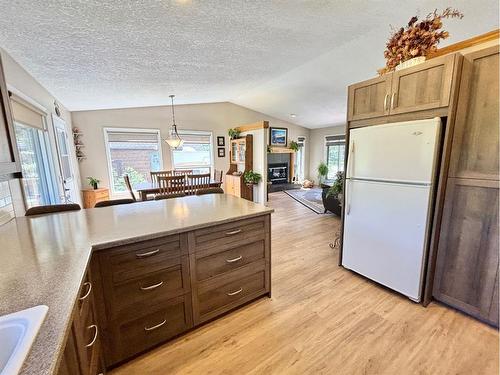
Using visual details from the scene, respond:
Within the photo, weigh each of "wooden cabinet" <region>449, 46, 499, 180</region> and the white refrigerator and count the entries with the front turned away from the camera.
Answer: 0

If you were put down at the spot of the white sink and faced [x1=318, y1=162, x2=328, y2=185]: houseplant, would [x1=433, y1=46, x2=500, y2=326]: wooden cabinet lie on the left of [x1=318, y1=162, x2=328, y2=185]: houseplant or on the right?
right

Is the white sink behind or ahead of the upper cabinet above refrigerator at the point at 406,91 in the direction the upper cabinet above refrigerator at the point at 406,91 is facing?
ahead

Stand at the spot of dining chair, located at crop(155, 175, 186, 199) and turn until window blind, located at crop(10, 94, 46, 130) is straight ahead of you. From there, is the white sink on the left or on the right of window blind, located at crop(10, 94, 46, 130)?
left

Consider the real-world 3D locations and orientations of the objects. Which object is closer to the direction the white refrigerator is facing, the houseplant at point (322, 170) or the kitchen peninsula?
the kitchen peninsula

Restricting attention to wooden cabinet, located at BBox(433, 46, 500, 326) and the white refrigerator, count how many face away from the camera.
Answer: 0

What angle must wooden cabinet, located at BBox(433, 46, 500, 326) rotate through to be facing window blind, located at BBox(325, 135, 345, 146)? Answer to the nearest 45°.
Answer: approximately 90° to its right

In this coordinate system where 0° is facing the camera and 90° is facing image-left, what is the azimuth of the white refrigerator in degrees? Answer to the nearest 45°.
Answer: approximately 45°

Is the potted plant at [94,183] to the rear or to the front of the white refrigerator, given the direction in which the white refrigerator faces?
to the front

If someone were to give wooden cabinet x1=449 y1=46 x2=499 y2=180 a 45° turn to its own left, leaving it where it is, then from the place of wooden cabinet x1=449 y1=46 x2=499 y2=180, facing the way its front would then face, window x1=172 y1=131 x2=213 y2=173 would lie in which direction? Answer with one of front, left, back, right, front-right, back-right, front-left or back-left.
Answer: right

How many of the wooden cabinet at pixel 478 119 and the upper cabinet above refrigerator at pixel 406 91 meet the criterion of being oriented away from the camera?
0
